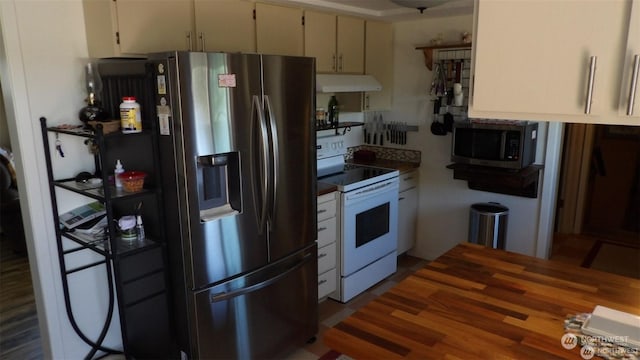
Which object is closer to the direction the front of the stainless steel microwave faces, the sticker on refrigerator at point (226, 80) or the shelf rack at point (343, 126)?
the sticker on refrigerator

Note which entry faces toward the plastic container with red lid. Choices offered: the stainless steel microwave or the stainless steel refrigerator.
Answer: the stainless steel microwave

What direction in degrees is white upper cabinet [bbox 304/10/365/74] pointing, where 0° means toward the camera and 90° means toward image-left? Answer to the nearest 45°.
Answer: approximately 315°

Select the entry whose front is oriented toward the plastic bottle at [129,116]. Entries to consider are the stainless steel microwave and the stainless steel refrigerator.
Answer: the stainless steel microwave

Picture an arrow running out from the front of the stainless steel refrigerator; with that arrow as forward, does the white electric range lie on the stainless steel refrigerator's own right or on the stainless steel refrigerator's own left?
on the stainless steel refrigerator's own left

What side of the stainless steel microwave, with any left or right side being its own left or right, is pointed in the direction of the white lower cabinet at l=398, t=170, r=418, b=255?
right

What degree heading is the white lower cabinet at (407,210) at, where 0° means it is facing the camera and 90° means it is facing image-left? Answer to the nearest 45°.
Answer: approximately 315°

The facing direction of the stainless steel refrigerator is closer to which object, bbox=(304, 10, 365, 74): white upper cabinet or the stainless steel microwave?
the stainless steel microwave

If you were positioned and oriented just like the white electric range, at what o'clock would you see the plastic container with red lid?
The plastic container with red lid is roughly at 3 o'clock from the white electric range.

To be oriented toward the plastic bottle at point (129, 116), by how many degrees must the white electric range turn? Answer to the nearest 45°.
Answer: approximately 90° to its right

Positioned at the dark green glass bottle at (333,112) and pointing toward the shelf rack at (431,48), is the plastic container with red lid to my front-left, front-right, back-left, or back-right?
back-right
